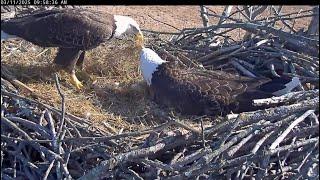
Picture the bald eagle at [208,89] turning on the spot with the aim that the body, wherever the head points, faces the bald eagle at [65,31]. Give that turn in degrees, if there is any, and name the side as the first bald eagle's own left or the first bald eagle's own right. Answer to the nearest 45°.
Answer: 0° — it already faces it

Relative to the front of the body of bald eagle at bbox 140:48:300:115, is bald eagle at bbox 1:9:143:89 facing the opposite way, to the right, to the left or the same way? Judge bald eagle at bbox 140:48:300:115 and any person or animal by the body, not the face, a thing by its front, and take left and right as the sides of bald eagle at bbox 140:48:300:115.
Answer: the opposite way

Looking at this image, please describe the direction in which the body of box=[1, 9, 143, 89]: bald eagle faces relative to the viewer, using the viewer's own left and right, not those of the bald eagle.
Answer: facing to the right of the viewer

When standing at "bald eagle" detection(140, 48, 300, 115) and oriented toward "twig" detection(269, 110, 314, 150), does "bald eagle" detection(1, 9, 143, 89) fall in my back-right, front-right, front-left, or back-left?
back-right

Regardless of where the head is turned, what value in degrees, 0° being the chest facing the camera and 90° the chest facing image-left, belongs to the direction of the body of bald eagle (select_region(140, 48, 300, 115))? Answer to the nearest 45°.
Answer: approximately 90°

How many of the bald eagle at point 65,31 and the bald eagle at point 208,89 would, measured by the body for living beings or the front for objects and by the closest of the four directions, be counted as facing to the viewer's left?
1
